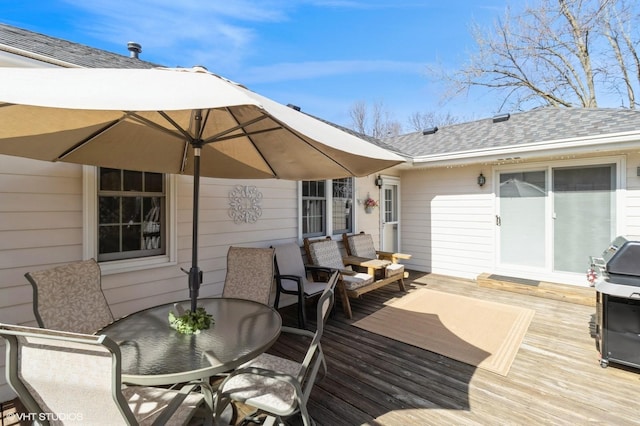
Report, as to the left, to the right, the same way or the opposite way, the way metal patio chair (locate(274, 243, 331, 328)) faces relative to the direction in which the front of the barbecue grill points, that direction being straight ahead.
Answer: the opposite way

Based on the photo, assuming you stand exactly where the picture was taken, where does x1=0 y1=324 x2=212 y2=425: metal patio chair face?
facing away from the viewer and to the right of the viewer

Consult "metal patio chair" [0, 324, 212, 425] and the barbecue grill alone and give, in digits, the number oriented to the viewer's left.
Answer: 1

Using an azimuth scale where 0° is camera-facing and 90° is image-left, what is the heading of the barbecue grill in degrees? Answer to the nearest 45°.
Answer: approximately 90°

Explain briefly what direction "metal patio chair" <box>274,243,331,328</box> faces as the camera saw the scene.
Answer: facing the viewer and to the right of the viewer

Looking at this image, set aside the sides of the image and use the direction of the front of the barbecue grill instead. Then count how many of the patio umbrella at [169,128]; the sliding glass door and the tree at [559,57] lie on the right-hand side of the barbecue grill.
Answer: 2

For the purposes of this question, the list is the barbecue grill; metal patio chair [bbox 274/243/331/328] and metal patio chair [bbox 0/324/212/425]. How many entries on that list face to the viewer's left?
1

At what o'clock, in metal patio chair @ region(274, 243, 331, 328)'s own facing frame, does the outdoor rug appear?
The outdoor rug is roughly at 11 o'clock from the metal patio chair.

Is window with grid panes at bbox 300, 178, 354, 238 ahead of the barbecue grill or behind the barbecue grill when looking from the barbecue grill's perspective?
ahead

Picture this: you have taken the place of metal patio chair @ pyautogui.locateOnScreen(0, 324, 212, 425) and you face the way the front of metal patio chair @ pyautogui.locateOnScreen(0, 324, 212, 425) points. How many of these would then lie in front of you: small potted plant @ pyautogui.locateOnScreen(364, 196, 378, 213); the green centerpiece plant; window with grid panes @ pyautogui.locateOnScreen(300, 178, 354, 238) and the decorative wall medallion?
4

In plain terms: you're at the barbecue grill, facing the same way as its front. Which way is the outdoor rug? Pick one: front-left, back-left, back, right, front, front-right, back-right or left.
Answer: front
